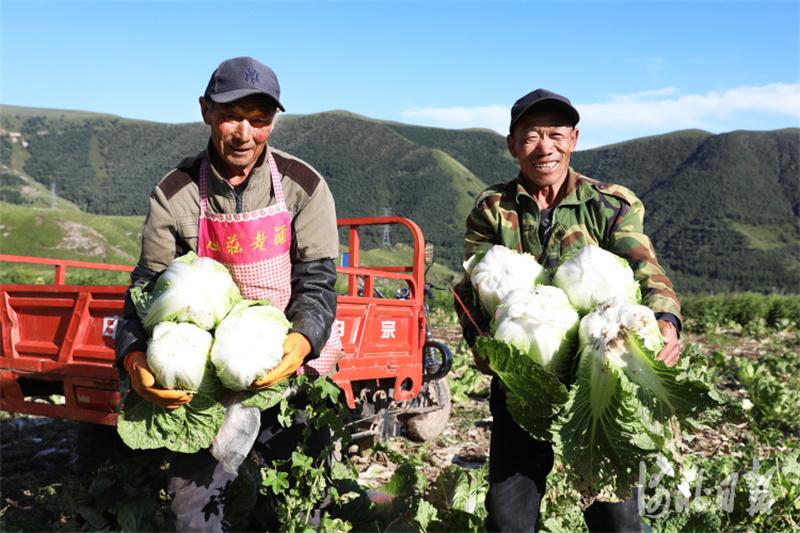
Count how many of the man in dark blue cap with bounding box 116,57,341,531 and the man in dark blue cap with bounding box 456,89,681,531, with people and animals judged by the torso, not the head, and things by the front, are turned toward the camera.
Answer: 2

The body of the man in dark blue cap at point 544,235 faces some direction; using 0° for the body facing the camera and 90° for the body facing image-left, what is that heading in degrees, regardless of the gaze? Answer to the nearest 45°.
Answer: approximately 0°
